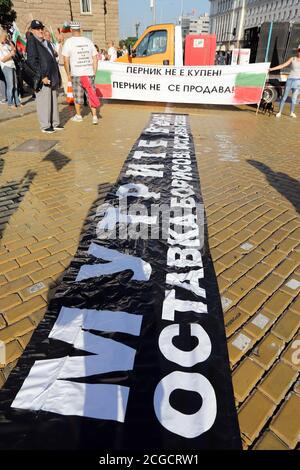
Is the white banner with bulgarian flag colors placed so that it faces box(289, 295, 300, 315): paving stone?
yes

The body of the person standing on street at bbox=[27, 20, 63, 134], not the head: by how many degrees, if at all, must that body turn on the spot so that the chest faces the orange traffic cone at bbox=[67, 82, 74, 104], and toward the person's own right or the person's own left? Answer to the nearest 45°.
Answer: approximately 135° to the person's own left

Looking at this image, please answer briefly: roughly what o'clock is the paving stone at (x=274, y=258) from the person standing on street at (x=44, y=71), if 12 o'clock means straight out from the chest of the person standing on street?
The paving stone is roughly at 1 o'clock from the person standing on street.

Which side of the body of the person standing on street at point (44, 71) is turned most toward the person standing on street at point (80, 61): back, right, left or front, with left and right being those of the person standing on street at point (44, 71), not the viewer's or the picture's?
left

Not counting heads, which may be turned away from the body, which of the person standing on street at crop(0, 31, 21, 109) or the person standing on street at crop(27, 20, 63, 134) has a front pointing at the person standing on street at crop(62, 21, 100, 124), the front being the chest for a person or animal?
the person standing on street at crop(0, 31, 21, 109)

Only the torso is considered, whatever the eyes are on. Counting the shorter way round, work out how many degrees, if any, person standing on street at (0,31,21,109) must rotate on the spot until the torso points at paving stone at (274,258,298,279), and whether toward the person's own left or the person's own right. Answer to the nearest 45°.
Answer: approximately 45° to the person's own right

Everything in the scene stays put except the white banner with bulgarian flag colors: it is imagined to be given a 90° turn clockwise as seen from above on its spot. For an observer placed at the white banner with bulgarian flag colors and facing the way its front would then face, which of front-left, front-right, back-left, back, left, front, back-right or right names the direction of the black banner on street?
left

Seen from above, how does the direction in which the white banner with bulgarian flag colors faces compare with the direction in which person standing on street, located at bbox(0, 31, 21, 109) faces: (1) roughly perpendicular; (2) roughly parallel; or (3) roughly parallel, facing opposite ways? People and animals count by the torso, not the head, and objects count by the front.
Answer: roughly perpendicular

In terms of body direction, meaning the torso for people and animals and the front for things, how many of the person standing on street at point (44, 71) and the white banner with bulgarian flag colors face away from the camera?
0

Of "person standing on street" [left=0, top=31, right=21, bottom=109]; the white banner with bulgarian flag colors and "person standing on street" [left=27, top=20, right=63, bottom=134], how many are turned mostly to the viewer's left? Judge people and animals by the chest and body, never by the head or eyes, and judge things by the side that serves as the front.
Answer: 0

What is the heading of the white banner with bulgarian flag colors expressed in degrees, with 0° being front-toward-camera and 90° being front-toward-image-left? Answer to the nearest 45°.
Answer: approximately 0°

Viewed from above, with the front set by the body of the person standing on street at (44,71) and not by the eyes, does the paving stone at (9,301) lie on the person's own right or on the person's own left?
on the person's own right

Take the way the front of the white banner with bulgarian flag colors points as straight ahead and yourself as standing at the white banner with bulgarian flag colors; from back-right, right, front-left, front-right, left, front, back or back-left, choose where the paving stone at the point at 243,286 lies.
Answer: front

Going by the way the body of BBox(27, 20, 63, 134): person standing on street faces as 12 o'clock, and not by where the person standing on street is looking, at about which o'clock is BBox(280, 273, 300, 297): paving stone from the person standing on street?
The paving stone is roughly at 1 o'clock from the person standing on street.

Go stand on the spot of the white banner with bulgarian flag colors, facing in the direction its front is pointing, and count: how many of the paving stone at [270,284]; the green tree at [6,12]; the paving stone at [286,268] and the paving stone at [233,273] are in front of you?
3

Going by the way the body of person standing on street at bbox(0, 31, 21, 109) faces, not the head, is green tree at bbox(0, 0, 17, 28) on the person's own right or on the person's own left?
on the person's own left

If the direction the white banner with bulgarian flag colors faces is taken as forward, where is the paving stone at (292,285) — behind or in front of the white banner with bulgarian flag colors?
in front

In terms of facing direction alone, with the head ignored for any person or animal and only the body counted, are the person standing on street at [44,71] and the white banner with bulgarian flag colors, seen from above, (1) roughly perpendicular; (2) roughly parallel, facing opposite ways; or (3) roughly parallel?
roughly perpendicular
